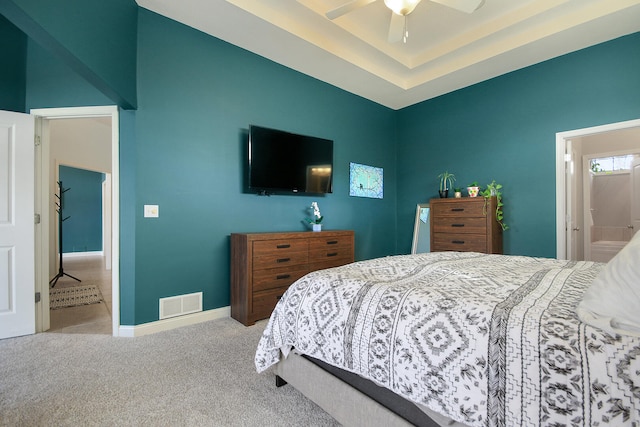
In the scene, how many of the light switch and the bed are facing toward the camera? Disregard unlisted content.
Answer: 1

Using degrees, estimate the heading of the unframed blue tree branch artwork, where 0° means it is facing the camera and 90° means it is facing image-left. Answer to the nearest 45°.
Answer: approximately 315°

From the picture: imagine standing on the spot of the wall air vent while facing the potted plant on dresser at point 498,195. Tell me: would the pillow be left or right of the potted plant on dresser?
right

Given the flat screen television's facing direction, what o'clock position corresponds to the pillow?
The pillow is roughly at 1 o'clock from the flat screen television.

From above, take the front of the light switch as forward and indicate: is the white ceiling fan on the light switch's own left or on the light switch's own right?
on the light switch's own left

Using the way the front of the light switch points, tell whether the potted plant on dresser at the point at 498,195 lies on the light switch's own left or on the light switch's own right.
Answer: on the light switch's own left

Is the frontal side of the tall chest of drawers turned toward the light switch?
yes

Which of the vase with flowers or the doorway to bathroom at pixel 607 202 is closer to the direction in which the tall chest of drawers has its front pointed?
the vase with flowers

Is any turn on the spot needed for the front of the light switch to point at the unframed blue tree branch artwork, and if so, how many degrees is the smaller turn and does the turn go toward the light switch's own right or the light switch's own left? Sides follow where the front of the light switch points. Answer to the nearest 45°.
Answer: approximately 90° to the light switch's own left

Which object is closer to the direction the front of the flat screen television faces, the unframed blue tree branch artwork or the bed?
the bed

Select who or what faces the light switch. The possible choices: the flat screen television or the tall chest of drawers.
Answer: the tall chest of drawers
